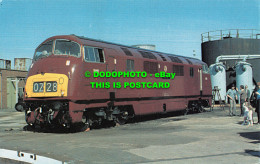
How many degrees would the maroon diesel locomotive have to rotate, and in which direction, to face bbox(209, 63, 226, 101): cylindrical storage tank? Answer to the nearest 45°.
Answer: approximately 180°

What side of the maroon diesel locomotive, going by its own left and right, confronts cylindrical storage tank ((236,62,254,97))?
back

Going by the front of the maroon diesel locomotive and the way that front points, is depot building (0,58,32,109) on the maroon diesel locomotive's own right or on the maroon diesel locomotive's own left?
on the maroon diesel locomotive's own right

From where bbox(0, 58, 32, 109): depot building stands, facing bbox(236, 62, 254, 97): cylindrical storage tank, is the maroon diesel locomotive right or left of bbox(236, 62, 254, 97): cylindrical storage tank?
right

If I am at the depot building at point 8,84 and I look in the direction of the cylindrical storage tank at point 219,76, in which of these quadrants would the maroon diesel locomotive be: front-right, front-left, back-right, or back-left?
front-right

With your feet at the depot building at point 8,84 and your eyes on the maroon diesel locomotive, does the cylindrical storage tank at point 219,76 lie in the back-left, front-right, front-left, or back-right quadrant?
front-left

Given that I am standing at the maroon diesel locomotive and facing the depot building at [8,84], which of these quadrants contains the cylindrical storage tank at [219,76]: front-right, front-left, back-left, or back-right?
front-right

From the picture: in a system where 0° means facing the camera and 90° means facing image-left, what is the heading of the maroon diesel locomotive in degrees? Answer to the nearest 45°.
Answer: approximately 45°
